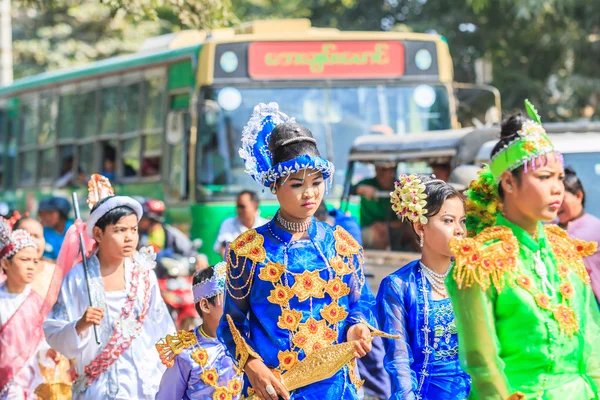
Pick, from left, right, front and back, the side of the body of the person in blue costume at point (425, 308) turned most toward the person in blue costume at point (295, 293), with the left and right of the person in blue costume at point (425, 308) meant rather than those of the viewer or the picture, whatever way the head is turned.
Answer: right

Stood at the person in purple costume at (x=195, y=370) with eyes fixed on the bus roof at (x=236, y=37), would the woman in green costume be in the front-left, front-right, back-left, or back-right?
back-right

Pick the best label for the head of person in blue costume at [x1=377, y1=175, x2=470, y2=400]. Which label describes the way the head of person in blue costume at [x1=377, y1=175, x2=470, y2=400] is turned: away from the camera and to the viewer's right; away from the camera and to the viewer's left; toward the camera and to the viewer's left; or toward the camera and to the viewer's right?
toward the camera and to the viewer's right

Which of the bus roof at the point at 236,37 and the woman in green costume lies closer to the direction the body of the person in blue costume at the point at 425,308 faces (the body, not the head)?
the woman in green costume

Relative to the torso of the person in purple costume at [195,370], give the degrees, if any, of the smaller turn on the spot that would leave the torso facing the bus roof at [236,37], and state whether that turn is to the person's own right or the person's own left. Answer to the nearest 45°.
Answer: approximately 135° to the person's own left

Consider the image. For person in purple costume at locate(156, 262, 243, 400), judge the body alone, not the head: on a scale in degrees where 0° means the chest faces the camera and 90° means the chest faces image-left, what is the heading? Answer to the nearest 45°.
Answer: approximately 315°

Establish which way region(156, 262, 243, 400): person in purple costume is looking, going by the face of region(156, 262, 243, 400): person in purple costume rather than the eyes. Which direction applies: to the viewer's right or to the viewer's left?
to the viewer's right

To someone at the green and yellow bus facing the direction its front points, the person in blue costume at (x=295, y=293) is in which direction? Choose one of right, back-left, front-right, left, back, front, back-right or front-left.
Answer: front-right

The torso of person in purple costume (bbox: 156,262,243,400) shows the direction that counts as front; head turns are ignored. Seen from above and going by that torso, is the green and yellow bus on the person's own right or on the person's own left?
on the person's own left
